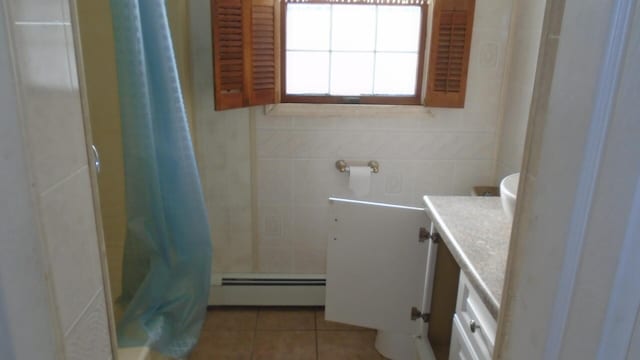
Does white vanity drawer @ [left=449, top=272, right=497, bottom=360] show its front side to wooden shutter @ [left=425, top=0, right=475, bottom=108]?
no

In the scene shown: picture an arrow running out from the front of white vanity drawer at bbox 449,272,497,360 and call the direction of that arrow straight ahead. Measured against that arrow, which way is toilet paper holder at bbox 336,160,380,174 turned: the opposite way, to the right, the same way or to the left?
to the left

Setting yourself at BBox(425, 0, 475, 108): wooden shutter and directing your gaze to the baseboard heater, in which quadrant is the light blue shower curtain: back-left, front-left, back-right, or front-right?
front-left

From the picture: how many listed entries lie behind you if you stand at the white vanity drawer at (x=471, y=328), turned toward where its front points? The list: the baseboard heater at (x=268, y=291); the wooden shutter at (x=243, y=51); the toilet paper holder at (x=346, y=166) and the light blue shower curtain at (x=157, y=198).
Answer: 0

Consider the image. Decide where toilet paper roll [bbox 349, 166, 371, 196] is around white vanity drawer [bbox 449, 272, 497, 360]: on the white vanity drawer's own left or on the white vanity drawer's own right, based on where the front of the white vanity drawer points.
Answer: on the white vanity drawer's own right

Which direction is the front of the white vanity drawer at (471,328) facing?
to the viewer's left

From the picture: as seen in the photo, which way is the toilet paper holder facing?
toward the camera

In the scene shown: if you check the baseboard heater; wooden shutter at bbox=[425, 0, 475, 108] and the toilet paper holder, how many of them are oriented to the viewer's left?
0

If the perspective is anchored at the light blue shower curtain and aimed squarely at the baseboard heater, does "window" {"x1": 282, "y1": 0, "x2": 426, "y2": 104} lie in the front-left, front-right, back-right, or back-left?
front-right

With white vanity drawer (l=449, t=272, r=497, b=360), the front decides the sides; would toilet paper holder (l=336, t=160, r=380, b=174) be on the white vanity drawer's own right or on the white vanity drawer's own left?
on the white vanity drawer's own right

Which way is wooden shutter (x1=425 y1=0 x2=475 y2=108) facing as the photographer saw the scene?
facing the viewer

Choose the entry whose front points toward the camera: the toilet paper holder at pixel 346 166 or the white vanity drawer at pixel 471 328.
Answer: the toilet paper holder

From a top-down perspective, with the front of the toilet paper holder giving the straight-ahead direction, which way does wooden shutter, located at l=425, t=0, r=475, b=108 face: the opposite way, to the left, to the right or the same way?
the same way

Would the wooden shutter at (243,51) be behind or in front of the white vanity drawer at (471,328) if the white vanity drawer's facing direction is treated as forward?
in front

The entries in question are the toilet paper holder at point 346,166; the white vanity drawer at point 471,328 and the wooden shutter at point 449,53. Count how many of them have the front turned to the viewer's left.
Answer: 1

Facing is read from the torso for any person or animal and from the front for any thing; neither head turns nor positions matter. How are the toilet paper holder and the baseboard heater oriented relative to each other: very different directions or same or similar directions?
same or similar directions
